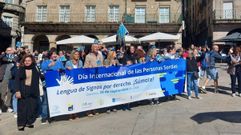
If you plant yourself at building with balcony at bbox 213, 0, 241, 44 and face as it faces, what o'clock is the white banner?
The white banner is roughly at 12 o'clock from the building with balcony.

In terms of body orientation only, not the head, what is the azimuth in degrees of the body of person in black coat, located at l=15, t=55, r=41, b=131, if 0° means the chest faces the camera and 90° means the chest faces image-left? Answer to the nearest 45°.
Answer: approximately 0°

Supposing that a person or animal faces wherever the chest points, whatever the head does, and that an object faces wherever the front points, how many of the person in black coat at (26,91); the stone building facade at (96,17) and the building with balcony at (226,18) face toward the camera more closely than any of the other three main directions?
3

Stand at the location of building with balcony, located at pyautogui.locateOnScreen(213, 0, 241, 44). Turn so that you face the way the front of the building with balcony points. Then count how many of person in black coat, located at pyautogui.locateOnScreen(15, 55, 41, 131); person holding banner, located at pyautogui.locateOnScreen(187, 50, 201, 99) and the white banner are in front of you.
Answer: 3

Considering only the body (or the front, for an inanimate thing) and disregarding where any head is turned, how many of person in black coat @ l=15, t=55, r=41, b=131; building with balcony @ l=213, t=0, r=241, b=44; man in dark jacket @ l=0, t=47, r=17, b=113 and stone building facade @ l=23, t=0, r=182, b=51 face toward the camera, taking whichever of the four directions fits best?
4

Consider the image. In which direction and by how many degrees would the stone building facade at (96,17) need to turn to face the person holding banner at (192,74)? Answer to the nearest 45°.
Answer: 0° — it already faces them

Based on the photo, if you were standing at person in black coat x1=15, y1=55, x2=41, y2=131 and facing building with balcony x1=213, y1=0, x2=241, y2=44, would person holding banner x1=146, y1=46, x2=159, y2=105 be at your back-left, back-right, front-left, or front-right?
front-right

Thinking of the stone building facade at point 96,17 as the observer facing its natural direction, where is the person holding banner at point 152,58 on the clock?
The person holding banner is roughly at 12 o'clock from the stone building facade.

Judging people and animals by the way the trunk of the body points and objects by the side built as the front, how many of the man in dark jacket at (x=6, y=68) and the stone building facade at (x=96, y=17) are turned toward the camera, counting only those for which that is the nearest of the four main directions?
2

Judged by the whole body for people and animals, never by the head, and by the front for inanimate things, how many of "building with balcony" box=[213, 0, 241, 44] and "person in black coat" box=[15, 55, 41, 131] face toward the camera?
2

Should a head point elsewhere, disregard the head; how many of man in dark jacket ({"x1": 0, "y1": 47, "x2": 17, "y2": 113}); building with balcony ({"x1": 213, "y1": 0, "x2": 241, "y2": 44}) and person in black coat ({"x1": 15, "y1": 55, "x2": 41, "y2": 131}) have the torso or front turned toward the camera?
3

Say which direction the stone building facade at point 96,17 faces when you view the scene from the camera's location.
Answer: facing the viewer

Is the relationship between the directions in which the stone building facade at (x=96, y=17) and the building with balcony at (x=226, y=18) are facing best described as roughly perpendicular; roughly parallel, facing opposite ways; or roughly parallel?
roughly parallel

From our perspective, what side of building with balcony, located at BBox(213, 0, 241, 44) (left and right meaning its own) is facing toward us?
front

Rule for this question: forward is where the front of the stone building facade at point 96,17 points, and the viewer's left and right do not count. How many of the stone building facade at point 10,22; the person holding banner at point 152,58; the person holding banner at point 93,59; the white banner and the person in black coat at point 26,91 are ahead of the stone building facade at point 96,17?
4

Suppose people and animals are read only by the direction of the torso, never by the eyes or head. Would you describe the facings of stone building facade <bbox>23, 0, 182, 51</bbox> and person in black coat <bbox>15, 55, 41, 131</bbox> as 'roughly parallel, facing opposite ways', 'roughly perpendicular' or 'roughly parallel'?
roughly parallel

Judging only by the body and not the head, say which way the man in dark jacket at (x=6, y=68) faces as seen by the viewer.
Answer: toward the camera
